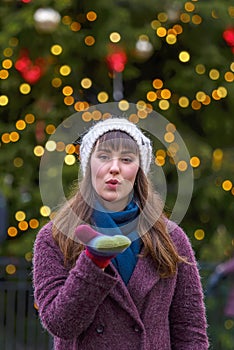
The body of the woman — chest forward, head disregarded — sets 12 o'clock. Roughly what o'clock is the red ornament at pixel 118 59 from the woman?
The red ornament is roughly at 6 o'clock from the woman.

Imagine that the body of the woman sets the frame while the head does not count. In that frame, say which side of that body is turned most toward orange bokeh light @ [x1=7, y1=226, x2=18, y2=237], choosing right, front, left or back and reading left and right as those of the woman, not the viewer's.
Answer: back

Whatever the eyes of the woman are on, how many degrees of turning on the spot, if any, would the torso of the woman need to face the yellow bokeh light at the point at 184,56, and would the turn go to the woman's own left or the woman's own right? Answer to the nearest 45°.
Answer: approximately 180°

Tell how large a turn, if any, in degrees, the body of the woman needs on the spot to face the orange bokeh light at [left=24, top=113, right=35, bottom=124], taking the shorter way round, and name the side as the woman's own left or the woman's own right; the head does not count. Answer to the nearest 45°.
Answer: approximately 180°

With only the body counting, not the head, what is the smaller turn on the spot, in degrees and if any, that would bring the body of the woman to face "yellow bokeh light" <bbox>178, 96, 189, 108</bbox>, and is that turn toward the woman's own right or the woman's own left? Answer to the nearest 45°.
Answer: approximately 180°

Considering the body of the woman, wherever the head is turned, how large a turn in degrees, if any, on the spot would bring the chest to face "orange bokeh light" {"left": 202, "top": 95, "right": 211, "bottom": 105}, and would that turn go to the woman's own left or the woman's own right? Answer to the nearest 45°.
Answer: approximately 180°

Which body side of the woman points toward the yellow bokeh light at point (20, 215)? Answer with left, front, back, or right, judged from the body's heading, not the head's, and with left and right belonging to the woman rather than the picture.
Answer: back

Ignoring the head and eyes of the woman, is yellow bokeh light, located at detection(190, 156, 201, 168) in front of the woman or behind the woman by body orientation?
behind

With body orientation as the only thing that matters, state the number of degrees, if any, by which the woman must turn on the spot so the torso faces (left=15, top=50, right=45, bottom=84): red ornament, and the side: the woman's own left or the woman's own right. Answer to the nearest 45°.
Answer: approximately 180°

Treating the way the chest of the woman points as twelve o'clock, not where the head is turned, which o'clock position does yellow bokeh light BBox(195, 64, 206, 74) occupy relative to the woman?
The yellow bokeh light is roughly at 6 o'clock from the woman.

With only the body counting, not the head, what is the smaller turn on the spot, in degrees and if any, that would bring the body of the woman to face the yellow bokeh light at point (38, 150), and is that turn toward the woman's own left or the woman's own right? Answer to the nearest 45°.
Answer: approximately 180°

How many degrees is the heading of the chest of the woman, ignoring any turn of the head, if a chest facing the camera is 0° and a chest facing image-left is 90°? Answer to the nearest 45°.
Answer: approximately 0°

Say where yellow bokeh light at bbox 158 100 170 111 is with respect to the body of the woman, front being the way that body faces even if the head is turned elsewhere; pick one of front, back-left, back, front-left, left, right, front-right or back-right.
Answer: back

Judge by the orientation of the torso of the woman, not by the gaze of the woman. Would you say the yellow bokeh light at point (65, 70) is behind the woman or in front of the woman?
behind
